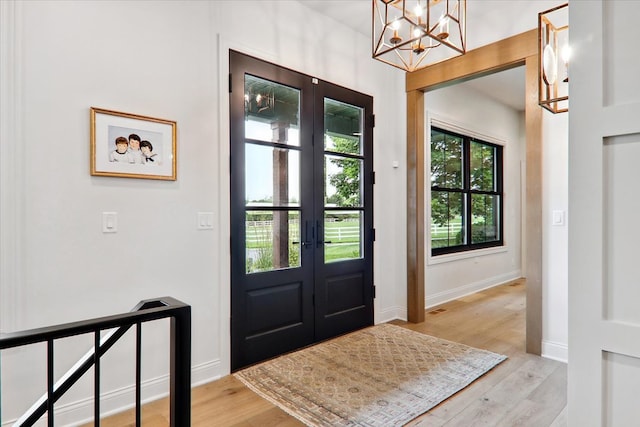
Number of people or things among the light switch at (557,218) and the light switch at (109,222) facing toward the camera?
2

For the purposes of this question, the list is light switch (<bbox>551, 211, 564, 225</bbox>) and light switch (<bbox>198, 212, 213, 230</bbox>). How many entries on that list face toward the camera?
2

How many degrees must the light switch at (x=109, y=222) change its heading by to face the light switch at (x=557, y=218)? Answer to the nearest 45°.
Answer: approximately 90° to its left

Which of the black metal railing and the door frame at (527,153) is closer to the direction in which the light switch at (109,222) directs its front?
the black metal railing

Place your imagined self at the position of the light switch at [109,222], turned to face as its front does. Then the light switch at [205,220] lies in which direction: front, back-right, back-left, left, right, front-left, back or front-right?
left

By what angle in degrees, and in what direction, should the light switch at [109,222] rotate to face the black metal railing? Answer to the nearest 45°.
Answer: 0° — it already faces it

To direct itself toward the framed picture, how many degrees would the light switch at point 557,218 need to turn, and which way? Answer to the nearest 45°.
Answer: approximately 45° to its right

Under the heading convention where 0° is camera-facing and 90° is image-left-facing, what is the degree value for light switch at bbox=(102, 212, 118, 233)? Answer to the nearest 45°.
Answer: approximately 0°

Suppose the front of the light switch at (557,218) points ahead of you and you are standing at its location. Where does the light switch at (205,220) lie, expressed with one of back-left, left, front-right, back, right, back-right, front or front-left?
front-right

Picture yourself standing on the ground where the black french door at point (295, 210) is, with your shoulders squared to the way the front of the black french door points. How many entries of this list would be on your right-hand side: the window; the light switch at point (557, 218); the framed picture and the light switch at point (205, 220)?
2
